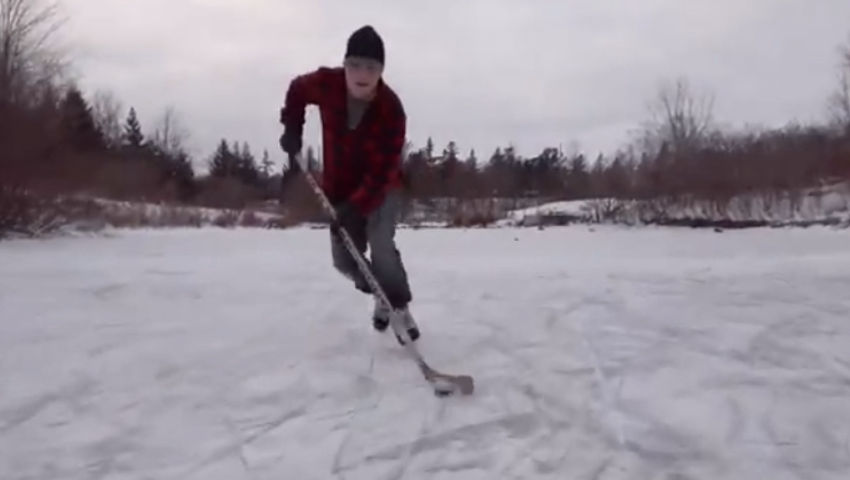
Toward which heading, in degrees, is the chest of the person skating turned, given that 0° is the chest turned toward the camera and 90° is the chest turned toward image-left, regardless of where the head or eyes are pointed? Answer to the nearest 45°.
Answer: approximately 0°
